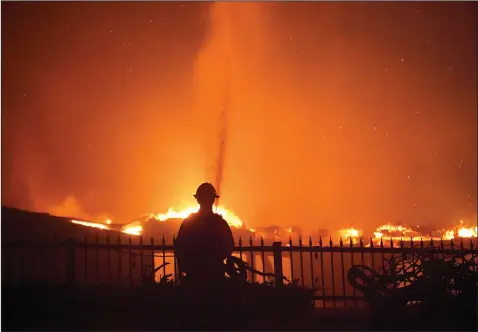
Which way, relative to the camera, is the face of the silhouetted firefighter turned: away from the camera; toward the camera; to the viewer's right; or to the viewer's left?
away from the camera

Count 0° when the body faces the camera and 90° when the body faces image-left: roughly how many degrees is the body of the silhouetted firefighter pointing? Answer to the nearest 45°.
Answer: approximately 180°

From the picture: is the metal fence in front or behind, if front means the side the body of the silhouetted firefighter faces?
in front
